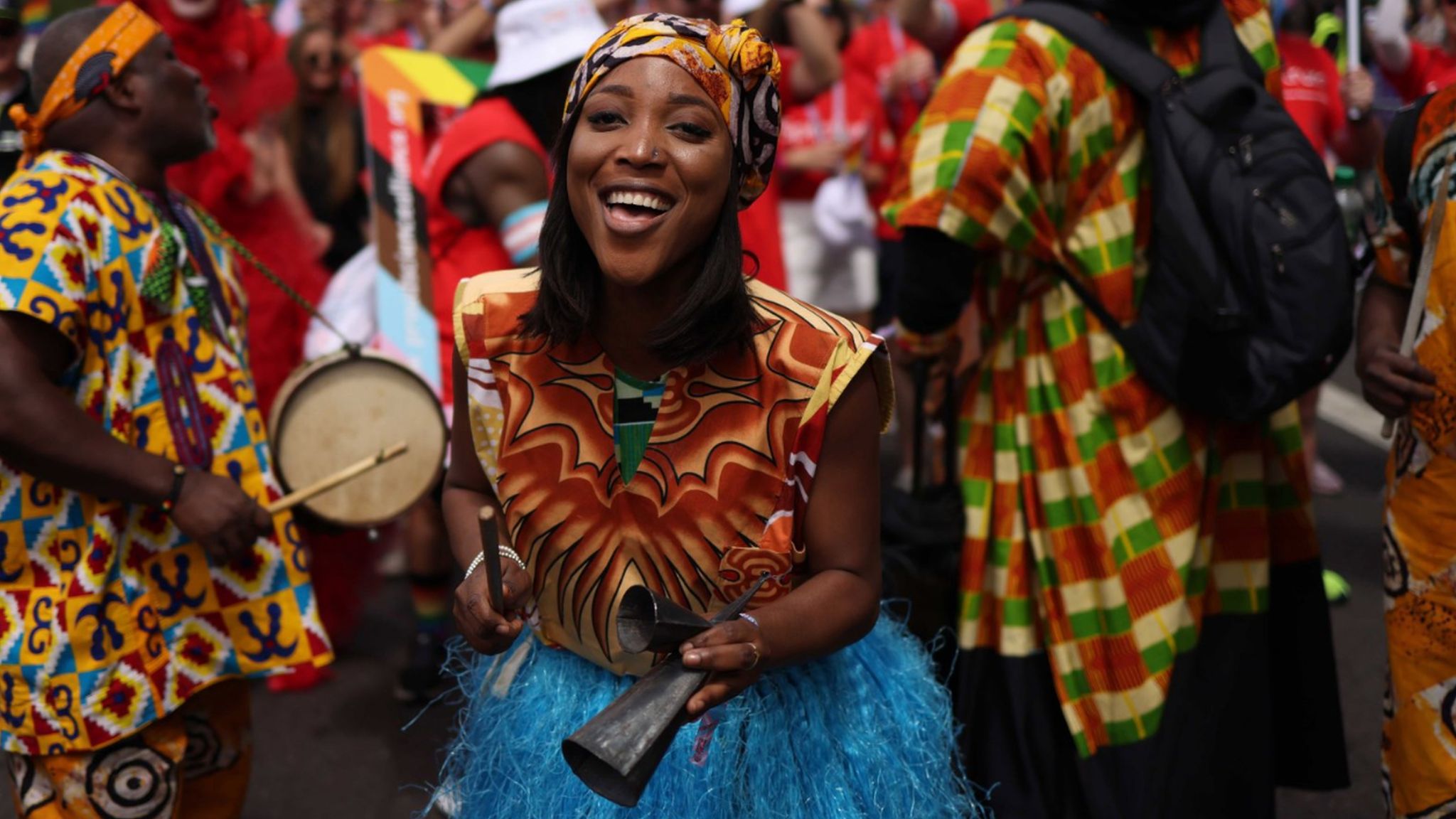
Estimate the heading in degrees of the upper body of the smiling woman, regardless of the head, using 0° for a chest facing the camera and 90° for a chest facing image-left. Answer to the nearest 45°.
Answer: approximately 0°

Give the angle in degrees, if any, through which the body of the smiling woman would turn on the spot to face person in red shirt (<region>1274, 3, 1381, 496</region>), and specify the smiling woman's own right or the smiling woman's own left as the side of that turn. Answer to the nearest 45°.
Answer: approximately 135° to the smiling woman's own left

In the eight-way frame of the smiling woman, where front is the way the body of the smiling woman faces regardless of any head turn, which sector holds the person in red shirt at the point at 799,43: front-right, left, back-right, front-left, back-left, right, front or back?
back

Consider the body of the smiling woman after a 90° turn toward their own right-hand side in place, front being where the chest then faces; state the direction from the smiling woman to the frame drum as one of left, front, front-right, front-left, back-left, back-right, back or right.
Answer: front-right

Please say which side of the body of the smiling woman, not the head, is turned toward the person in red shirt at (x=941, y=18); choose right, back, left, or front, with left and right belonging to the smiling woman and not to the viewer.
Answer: back

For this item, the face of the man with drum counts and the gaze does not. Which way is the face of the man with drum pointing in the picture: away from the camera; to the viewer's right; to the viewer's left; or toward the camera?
to the viewer's right
